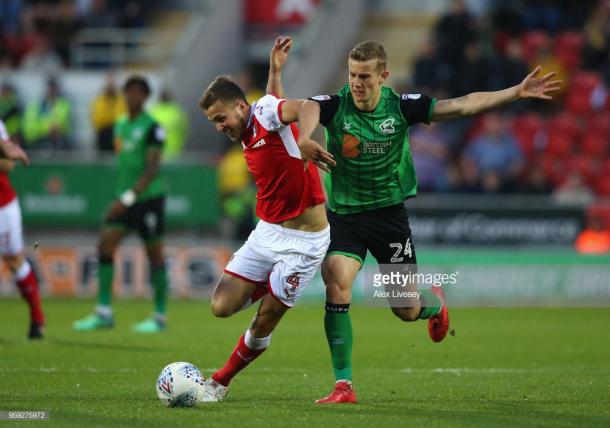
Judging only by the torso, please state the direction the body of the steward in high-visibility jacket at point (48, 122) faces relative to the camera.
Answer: toward the camera

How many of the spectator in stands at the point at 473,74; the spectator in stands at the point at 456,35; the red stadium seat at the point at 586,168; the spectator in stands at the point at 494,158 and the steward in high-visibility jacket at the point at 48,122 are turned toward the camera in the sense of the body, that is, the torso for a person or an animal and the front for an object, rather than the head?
5

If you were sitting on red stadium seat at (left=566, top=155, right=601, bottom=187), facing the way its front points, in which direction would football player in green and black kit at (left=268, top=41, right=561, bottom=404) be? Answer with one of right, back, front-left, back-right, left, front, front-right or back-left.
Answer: front

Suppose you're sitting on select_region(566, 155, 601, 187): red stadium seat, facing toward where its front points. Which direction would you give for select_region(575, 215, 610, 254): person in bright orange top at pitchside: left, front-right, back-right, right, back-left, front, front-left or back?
front

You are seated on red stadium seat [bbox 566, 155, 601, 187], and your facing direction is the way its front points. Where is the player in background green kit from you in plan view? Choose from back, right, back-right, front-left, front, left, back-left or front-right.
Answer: front-right

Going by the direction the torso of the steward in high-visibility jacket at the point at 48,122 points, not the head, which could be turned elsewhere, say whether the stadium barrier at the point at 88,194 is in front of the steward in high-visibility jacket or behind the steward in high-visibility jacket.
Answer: in front

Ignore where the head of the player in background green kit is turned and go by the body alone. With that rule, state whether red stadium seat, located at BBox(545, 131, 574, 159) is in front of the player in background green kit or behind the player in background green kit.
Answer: behind

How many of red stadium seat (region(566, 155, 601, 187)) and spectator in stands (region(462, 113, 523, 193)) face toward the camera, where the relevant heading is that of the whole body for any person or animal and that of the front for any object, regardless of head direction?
2

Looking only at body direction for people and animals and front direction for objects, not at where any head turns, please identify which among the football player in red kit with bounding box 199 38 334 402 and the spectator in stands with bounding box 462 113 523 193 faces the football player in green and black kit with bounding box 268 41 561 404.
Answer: the spectator in stands

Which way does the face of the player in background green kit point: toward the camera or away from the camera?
toward the camera

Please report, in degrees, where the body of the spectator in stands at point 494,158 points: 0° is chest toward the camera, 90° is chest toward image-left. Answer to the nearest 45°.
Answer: approximately 0°

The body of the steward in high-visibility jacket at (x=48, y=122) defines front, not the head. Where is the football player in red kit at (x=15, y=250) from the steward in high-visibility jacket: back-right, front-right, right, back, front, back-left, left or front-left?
front

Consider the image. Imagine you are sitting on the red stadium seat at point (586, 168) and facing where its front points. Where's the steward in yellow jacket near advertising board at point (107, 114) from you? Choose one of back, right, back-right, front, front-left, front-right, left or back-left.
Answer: right

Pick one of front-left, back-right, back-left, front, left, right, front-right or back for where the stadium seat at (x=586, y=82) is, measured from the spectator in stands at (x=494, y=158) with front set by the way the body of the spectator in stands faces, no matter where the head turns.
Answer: back-left

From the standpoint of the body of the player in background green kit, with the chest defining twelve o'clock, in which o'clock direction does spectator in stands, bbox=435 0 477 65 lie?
The spectator in stands is roughly at 6 o'clock from the player in background green kit.

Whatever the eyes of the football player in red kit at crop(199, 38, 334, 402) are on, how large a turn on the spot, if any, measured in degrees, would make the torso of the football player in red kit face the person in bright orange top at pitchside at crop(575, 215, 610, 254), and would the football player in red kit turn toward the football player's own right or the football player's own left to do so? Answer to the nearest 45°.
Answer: approximately 180°
